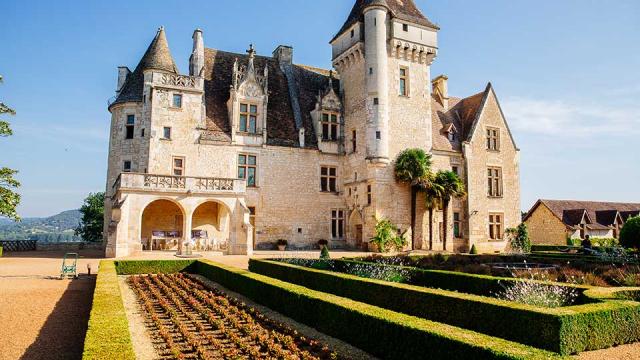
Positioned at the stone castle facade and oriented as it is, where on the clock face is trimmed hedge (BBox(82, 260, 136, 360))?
The trimmed hedge is roughly at 12 o'clock from the stone castle facade.

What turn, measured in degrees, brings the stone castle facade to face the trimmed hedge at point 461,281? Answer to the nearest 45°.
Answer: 0° — it already faces it

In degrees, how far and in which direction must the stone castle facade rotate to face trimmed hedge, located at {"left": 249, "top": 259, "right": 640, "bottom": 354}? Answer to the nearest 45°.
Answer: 0° — it already faces it

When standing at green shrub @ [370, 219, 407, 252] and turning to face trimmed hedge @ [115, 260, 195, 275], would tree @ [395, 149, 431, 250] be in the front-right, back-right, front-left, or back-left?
back-left

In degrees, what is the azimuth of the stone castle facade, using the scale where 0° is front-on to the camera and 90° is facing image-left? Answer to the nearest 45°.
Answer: approximately 0°

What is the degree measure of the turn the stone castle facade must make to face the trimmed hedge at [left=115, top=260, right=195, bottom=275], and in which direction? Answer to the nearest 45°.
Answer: approximately 45° to its right
